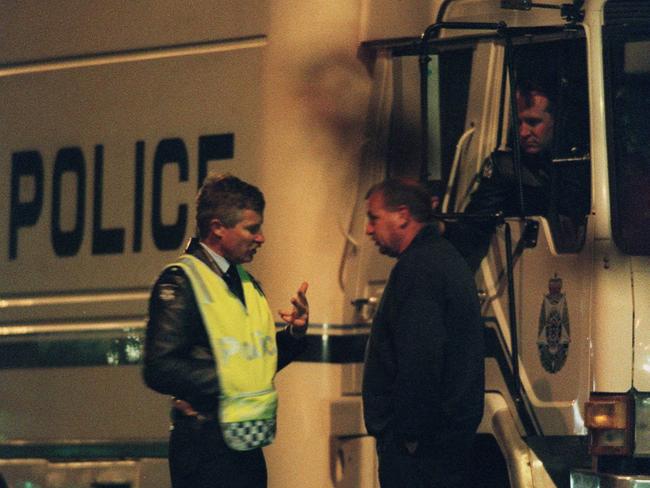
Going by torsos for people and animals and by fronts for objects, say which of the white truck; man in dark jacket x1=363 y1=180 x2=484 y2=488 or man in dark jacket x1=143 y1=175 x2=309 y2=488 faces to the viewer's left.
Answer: man in dark jacket x1=363 y1=180 x2=484 y2=488

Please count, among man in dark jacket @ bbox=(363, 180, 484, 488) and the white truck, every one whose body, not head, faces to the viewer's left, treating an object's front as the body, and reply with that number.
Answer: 1

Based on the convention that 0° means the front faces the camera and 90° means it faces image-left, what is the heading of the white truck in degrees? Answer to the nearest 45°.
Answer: approximately 315°

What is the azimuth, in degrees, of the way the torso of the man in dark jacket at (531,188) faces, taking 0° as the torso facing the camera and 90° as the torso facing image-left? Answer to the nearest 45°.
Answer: approximately 45°

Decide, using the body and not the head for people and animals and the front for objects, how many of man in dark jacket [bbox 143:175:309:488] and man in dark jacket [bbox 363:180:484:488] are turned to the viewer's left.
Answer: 1

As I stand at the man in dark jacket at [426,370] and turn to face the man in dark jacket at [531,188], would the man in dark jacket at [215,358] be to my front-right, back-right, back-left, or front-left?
back-left

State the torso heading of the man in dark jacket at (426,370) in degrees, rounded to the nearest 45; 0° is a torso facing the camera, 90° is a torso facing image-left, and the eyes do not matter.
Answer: approximately 90°
